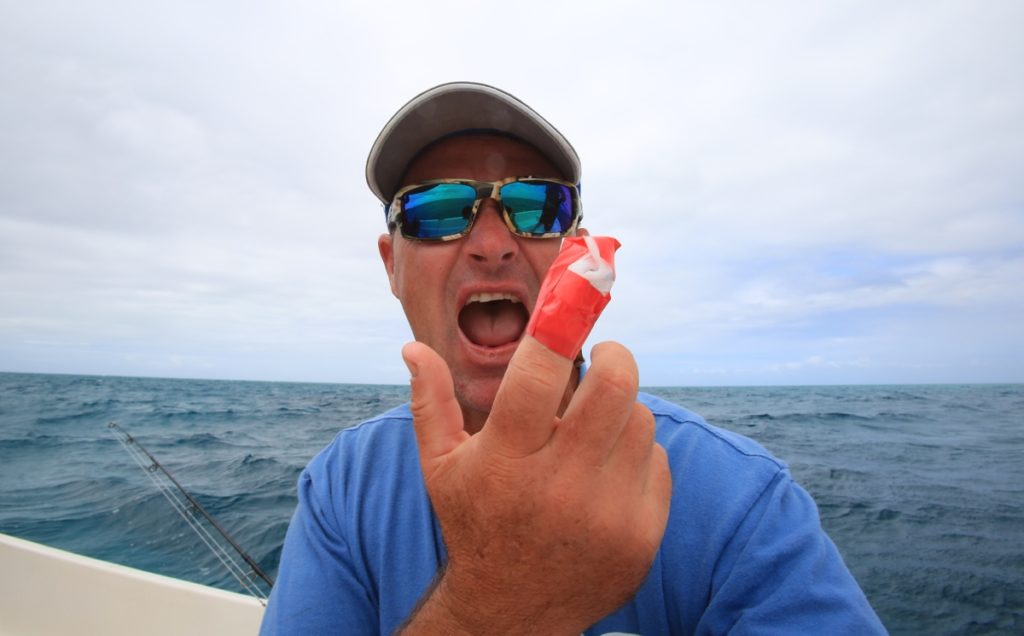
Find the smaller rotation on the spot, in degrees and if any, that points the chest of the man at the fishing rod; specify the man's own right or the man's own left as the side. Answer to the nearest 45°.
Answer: approximately 135° to the man's own right

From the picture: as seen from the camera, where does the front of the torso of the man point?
toward the camera

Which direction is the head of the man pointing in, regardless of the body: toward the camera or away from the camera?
toward the camera
